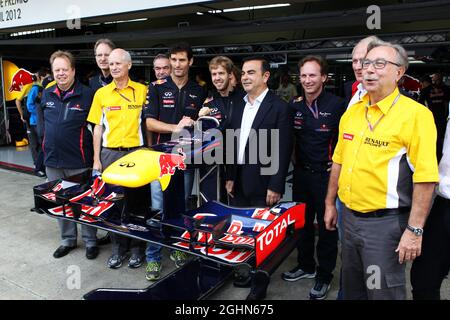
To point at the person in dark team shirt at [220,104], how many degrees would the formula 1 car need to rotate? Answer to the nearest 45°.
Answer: approximately 180°

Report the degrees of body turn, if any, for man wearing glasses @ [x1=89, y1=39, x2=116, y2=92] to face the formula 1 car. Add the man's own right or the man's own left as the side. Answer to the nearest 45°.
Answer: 0° — they already face it

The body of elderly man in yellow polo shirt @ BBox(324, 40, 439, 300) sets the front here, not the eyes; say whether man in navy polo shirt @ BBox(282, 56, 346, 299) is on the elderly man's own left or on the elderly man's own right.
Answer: on the elderly man's own right

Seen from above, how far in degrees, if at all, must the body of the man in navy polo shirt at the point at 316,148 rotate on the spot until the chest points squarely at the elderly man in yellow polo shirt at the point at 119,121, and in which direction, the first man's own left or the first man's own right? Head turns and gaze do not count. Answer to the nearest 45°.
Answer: approximately 45° to the first man's own right

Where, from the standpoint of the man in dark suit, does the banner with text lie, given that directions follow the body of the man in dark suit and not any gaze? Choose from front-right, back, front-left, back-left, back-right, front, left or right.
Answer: right

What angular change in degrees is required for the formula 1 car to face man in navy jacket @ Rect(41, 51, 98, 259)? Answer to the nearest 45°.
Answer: approximately 90° to its right

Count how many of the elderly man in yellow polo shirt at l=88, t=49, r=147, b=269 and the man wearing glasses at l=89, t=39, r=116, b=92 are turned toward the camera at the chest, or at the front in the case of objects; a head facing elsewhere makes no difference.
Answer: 2

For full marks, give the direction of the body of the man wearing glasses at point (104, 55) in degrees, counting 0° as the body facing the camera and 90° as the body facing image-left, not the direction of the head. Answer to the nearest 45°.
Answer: approximately 0°

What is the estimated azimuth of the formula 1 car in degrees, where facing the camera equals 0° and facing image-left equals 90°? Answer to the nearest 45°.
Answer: approximately 45°
